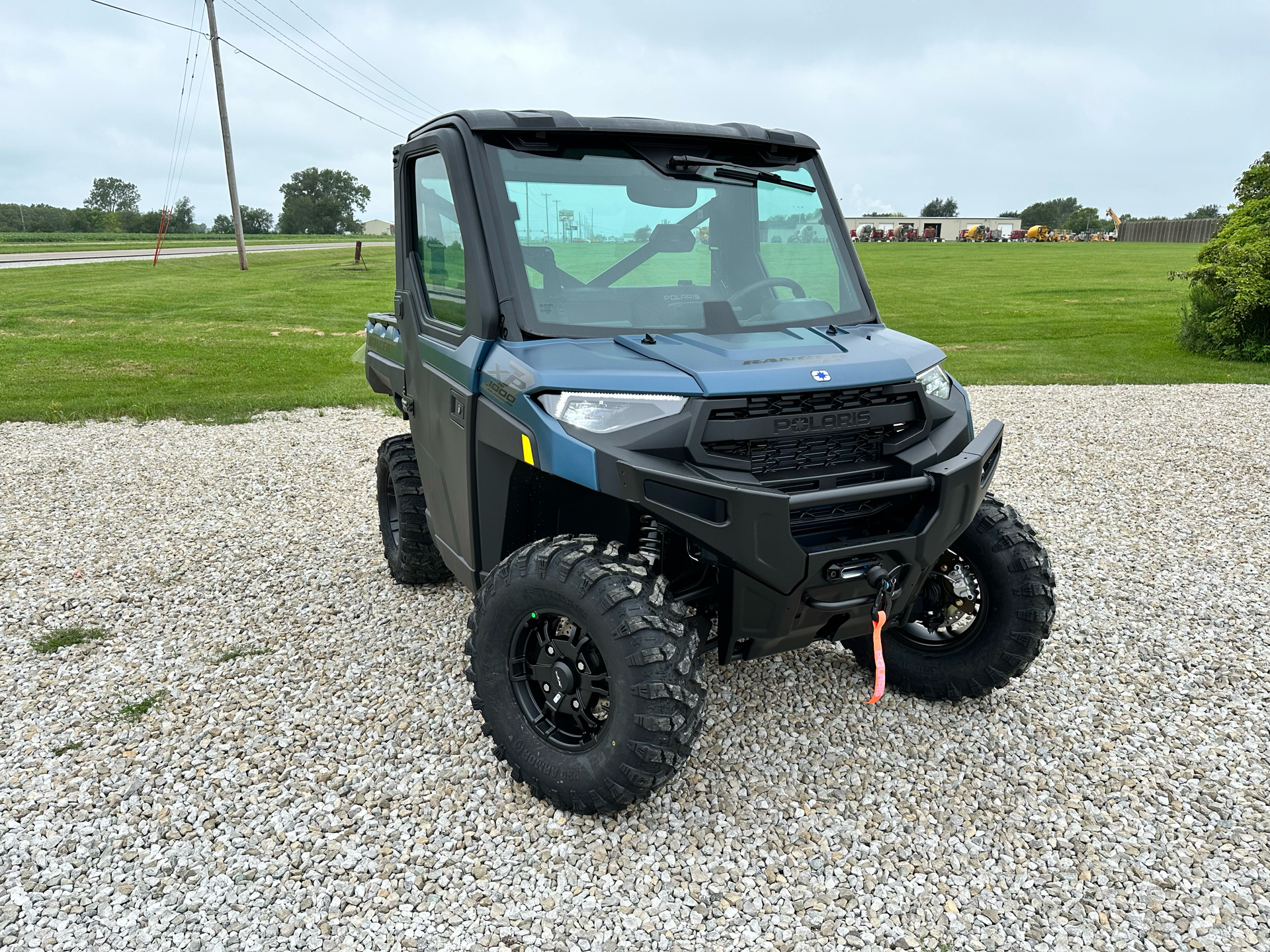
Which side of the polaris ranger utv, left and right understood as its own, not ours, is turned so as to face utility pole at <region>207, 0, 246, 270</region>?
back

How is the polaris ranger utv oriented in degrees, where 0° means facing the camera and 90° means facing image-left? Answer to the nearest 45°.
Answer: approximately 315°

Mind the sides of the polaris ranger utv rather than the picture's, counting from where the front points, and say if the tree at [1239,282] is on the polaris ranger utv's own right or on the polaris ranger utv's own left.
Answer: on the polaris ranger utv's own left
